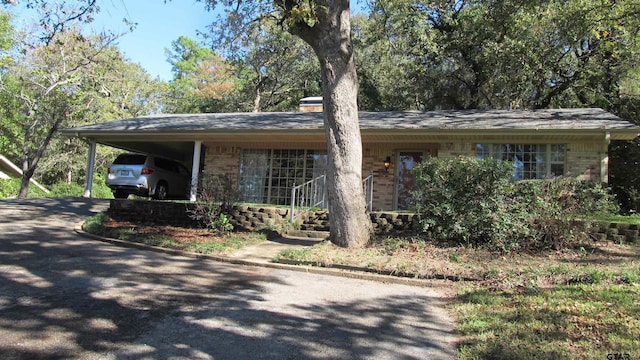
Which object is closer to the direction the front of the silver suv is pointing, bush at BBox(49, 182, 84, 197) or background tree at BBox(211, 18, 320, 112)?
the background tree

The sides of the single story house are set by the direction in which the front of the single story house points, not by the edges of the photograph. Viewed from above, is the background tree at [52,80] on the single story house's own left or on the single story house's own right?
on the single story house's own right

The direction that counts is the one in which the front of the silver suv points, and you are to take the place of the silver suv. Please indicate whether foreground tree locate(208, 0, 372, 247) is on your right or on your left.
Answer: on your right

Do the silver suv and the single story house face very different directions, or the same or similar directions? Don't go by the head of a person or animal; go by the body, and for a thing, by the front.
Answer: very different directions

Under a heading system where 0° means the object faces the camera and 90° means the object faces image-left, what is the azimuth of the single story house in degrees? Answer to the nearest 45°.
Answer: approximately 0°

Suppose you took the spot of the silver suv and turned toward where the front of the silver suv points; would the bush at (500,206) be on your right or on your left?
on your right

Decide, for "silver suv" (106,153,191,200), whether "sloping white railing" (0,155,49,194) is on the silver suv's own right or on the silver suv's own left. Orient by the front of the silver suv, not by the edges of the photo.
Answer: on the silver suv's own left

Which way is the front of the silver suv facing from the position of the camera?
facing away from the viewer and to the right of the viewer

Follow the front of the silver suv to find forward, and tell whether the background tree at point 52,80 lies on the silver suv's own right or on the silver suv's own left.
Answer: on the silver suv's own left

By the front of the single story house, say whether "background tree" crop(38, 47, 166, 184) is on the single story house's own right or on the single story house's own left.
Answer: on the single story house's own right

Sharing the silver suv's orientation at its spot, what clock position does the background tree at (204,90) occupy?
The background tree is roughly at 11 o'clock from the silver suv.
